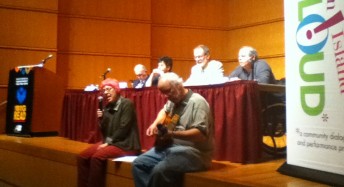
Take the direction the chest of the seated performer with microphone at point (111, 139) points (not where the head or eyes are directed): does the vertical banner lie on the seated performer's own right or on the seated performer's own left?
on the seated performer's own left

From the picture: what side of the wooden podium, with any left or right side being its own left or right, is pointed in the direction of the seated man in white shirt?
left

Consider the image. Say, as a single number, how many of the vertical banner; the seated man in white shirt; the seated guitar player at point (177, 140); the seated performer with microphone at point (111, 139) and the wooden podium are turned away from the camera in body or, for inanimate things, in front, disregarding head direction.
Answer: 0

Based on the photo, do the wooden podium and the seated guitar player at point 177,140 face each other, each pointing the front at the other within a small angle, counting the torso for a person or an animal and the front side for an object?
no

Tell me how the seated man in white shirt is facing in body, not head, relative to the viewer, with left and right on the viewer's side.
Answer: facing the viewer and to the left of the viewer

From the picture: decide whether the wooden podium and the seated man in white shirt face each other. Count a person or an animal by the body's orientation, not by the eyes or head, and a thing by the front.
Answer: no

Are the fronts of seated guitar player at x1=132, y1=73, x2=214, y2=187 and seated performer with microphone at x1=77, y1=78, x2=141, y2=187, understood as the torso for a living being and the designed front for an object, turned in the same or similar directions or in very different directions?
same or similar directions

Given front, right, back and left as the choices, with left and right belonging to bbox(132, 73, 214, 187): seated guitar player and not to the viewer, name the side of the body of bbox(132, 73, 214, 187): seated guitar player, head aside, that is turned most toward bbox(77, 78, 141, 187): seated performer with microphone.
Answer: right

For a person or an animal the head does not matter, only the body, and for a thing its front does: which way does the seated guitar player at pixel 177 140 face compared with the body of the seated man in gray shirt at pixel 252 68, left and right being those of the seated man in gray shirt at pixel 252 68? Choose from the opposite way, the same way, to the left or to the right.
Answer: the same way

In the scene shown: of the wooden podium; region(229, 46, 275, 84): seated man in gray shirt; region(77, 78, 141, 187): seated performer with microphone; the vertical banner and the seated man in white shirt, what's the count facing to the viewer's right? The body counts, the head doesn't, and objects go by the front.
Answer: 0

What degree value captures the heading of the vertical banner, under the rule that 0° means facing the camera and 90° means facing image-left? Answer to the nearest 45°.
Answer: approximately 45°

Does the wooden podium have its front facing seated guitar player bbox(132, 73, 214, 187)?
no

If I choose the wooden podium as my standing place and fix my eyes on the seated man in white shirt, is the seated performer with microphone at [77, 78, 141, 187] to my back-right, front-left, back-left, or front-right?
front-right

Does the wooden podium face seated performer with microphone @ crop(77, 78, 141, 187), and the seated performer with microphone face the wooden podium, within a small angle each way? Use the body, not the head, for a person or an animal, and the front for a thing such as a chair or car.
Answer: no

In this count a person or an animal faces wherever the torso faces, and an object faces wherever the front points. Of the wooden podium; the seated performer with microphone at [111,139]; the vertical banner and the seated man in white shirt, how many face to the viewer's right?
0

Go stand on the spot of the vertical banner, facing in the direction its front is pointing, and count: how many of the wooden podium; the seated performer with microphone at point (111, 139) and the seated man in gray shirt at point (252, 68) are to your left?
0

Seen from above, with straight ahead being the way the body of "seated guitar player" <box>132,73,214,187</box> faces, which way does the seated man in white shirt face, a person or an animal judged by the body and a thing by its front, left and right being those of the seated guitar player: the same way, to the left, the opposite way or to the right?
the same way

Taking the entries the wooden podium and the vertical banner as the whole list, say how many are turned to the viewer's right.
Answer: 0

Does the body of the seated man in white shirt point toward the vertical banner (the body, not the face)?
no

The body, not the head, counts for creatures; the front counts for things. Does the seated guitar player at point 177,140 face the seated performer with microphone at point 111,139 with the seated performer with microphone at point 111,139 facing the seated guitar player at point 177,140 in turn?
no

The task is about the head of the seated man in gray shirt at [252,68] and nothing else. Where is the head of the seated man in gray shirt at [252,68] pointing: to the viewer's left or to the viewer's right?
to the viewer's left
